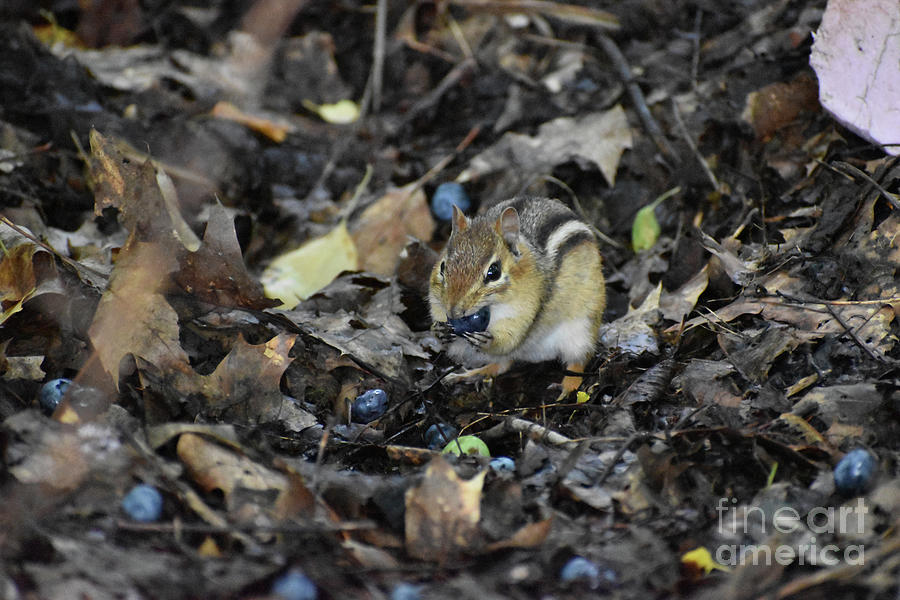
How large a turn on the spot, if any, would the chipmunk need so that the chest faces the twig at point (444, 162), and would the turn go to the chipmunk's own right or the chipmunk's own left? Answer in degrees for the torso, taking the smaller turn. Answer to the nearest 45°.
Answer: approximately 135° to the chipmunk's own right

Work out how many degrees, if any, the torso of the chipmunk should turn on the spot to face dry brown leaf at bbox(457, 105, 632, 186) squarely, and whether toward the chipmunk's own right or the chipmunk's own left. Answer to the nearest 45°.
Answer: approximately 135° to the chipmunk's own right

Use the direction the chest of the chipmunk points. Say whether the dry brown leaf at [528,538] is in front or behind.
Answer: in front

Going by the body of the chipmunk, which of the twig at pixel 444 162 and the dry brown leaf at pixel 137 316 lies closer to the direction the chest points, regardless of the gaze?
the dry brown leaf

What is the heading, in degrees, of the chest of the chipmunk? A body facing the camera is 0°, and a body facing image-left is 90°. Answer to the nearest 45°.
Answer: approximately 45°

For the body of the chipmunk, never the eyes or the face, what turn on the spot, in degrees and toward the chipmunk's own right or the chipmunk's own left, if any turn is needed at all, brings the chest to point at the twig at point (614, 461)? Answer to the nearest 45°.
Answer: approximately 45° to the chipmunk's own left

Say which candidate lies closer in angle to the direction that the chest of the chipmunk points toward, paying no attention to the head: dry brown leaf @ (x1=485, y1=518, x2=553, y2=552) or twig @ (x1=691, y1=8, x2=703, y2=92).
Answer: the dry brown leaf

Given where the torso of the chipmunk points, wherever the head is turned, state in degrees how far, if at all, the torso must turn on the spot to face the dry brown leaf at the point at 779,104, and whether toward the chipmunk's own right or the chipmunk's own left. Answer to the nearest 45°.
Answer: approximately 180°

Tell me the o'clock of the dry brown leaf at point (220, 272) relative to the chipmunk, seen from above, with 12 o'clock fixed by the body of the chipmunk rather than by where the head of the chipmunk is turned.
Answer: The dry brown leaf is roughly at 1 o'clock from the chipmunk.

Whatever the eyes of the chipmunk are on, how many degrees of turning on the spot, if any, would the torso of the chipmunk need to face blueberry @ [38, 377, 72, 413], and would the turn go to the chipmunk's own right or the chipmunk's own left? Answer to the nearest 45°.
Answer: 0° — it already faces it

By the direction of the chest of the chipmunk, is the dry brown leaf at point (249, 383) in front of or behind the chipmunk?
in front
